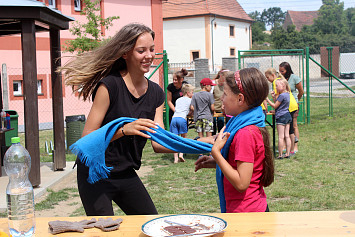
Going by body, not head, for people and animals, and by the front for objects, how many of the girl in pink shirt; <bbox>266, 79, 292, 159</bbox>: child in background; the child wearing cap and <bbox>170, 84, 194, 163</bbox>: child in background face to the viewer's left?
2

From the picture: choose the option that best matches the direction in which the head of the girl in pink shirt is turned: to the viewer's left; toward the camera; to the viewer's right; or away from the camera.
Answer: to the viewer's left

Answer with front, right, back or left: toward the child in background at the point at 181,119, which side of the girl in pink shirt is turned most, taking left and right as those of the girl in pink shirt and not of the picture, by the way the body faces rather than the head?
right

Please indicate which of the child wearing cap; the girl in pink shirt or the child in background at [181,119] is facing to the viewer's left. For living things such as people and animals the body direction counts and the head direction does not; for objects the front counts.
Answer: the girl in pink shirt

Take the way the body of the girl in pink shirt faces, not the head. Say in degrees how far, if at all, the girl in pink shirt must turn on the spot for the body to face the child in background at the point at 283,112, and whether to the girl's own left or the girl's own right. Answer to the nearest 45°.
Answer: approximately 90° to the girl's own right

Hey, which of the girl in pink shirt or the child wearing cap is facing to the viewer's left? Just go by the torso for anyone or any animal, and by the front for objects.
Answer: the girl in pink shirt

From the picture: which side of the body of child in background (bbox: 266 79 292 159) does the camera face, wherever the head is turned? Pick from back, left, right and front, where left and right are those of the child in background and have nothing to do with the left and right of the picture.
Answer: left

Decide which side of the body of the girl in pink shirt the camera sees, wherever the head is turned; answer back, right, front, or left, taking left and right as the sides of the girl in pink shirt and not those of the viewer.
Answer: left

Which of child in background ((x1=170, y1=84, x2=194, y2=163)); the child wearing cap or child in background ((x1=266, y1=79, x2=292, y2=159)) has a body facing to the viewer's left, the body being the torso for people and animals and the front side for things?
child in background ((x1=266, y1=79, x2=292, y2=159))
